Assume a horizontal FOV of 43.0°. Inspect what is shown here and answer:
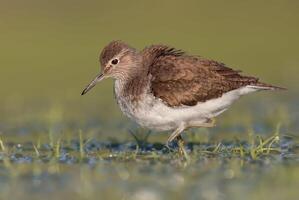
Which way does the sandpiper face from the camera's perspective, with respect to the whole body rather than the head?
to the viewer's left
